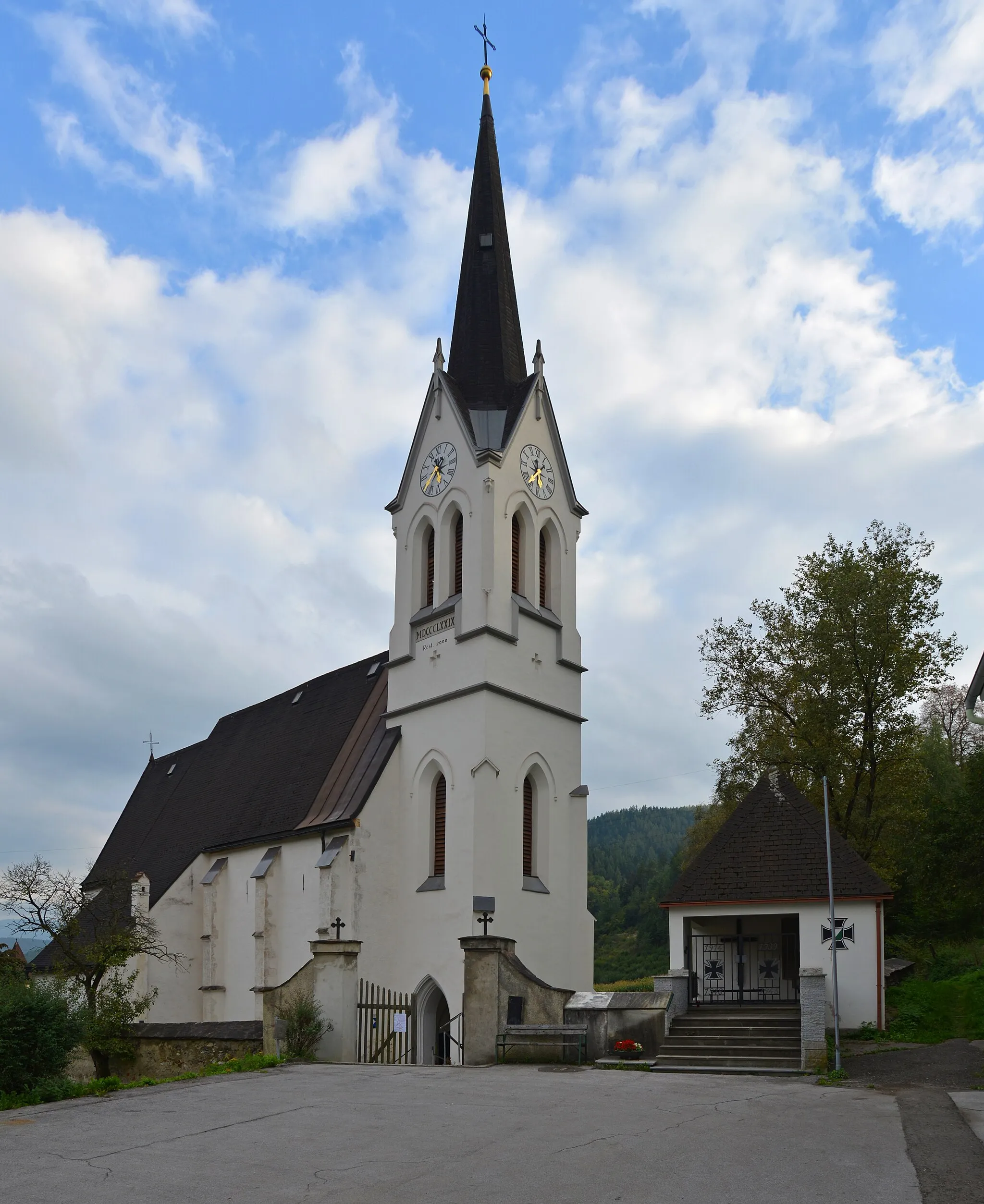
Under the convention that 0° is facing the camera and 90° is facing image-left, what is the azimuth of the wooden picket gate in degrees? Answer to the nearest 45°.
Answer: approximately 0°

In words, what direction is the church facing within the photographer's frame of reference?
facing the viewer and to the right of the viewer

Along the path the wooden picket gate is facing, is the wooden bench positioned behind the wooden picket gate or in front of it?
in front

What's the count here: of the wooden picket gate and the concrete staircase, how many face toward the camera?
2

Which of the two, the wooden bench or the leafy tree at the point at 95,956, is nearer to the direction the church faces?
the wooden bench

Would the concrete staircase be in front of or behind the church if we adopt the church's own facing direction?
in front

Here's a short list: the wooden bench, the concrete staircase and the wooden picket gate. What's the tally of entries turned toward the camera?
3

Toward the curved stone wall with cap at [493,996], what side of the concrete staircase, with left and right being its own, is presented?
right

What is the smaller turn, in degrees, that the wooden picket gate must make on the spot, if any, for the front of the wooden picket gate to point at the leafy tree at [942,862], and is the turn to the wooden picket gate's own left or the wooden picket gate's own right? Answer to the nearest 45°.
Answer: approximately 135° to the wooden picket gate's own left

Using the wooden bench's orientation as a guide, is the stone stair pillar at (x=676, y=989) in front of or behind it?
behind

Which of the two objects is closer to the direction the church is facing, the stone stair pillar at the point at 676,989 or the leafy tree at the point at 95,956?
the stone stair pillar
